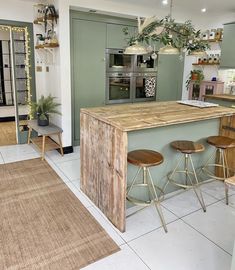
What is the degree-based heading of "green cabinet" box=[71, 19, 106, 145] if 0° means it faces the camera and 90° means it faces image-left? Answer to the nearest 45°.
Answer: approximately 315°

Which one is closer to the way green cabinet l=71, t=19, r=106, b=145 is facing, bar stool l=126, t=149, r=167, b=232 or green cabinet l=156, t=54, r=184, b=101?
the bar stool

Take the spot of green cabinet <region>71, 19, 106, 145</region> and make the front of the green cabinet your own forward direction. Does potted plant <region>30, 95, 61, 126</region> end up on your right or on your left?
on your right

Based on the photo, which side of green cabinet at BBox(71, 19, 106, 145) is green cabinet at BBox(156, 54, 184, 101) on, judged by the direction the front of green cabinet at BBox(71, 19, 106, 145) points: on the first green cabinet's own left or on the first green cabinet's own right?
on the first green cabinet's own left

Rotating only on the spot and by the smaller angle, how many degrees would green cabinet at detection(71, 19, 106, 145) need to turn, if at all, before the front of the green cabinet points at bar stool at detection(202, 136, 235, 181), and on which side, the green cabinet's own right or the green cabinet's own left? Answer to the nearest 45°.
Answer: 0° — it already faces it

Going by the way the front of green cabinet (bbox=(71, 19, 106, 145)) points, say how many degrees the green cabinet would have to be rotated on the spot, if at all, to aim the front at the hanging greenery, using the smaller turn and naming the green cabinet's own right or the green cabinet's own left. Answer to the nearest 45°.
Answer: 0° — it already faces it

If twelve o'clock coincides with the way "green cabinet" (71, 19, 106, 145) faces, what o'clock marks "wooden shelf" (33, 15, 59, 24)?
The wooden shelf is roughly at 4 o'clock from the green cabinet.

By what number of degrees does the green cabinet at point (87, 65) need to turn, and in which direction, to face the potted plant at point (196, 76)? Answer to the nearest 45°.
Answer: approximately 45° to its left

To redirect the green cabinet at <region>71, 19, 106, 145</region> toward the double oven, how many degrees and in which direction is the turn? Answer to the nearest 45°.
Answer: approximately 90° to its left

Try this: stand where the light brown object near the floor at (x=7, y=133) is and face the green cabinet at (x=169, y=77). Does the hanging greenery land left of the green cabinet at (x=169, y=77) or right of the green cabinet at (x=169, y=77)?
right
